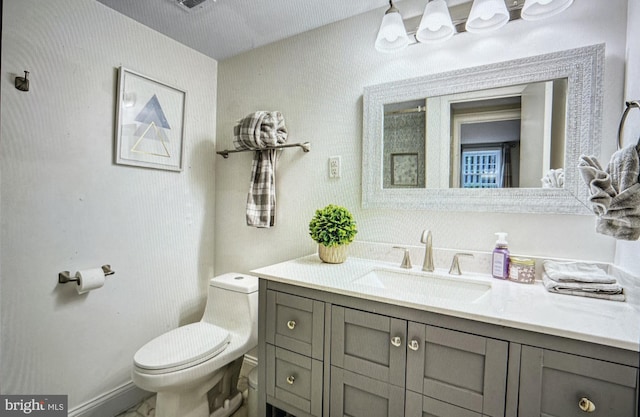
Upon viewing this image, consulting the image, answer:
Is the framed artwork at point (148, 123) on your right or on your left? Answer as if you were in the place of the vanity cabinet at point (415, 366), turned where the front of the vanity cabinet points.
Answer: on your right

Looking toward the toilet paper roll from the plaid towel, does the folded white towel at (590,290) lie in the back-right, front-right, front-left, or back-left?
back-left

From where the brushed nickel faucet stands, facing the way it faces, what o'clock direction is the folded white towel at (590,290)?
The folded white towel is roughly at 8 o'clock from the brushed nickel faucet.

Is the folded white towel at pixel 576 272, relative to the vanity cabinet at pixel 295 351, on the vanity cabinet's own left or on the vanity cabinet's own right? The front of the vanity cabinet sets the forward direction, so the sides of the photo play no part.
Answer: on the vanity cabinet's own left

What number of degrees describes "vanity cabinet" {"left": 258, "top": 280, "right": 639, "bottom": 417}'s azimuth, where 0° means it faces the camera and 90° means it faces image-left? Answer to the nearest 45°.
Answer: approximately 45°

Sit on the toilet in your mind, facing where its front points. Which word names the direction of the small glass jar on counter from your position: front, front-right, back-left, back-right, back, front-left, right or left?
left

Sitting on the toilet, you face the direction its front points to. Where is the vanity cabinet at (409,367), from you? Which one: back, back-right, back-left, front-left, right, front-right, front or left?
left

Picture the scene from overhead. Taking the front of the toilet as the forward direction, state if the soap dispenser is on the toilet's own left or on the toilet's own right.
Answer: on the toilet's own left

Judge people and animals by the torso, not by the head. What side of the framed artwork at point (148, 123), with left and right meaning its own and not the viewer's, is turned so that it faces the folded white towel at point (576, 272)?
front

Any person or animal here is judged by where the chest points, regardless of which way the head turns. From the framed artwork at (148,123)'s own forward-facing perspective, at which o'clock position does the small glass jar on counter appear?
The small glass jar on counter is roughly at 12 o'clock from the framed artwork.

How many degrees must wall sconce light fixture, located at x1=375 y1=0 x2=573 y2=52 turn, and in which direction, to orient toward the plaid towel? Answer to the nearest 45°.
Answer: approximately 45° to its right
